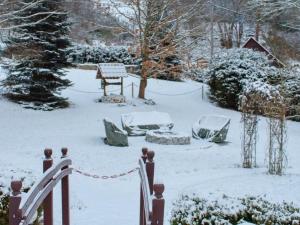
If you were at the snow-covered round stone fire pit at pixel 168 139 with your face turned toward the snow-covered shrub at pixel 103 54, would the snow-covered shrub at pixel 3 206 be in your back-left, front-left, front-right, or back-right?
back-left

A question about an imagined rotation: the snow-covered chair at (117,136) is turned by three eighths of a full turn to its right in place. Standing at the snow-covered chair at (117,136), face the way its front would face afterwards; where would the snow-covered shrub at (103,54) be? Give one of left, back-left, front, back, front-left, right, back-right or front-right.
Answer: back-right

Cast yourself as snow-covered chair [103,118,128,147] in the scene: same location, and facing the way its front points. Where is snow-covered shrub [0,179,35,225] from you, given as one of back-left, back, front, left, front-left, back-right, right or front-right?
right

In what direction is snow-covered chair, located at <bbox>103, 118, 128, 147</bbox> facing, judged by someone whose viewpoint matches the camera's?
facing to the right of the viewer
